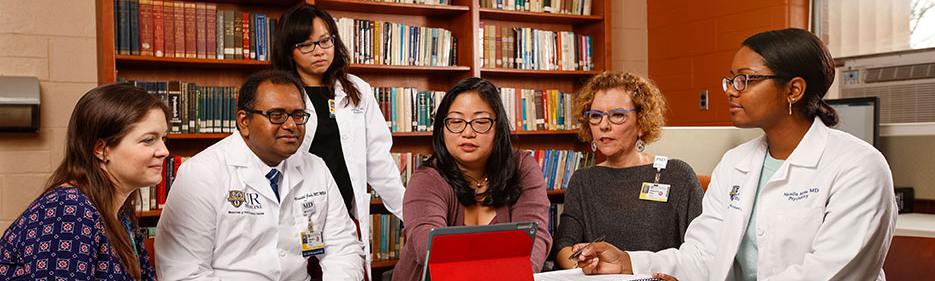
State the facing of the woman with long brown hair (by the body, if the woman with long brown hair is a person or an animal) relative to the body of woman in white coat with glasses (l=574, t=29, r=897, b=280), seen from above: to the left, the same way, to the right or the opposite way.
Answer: the opposite way

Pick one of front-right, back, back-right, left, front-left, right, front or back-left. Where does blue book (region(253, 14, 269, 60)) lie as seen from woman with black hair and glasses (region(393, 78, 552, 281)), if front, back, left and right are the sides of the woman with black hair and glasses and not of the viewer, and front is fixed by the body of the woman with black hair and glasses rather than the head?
back-right

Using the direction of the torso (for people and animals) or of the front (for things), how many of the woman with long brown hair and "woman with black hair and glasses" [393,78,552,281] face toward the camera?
1

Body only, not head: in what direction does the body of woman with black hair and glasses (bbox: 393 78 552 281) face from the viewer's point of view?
toward the camera

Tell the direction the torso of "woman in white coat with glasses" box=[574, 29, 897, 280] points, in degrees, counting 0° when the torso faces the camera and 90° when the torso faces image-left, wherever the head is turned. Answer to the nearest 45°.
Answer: approximately 45°

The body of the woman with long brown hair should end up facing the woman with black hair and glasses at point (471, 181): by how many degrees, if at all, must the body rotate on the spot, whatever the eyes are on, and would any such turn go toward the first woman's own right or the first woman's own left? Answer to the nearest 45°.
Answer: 0° — they already face them

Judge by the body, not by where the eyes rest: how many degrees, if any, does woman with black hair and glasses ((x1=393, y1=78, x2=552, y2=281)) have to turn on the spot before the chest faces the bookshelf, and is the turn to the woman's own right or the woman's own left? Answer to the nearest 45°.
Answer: approximately 180°

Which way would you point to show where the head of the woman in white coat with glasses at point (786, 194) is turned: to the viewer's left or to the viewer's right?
to the viewer's left

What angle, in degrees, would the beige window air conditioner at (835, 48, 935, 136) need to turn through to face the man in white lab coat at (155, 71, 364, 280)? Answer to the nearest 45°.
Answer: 0° — it already faces them

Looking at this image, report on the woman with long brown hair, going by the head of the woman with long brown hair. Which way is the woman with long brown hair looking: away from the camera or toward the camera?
toward the camera

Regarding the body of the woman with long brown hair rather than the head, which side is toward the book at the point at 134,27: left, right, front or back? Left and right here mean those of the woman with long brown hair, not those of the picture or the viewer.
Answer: left

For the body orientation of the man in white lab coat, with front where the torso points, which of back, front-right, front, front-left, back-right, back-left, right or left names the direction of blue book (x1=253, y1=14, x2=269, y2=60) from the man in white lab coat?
back-left

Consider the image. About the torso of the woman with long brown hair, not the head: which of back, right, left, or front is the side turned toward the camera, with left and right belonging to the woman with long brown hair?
right

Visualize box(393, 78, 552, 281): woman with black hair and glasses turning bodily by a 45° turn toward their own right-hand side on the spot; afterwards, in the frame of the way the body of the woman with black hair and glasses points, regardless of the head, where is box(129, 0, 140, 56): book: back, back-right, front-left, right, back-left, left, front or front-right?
right

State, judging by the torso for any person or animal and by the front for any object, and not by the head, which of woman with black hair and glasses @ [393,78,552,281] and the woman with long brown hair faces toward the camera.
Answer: the woman with black hair and glasses

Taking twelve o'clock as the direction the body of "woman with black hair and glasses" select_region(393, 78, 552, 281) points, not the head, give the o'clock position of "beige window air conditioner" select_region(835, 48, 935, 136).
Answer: The beige window air conditioner is roughly at 8 o'clock from the woman with black hair and glasses.

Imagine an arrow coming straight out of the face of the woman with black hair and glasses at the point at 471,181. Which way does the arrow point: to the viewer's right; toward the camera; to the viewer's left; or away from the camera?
toward the camera

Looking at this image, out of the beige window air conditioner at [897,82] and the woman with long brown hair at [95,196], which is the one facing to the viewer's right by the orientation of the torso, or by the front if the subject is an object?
the woman with long brown hair
